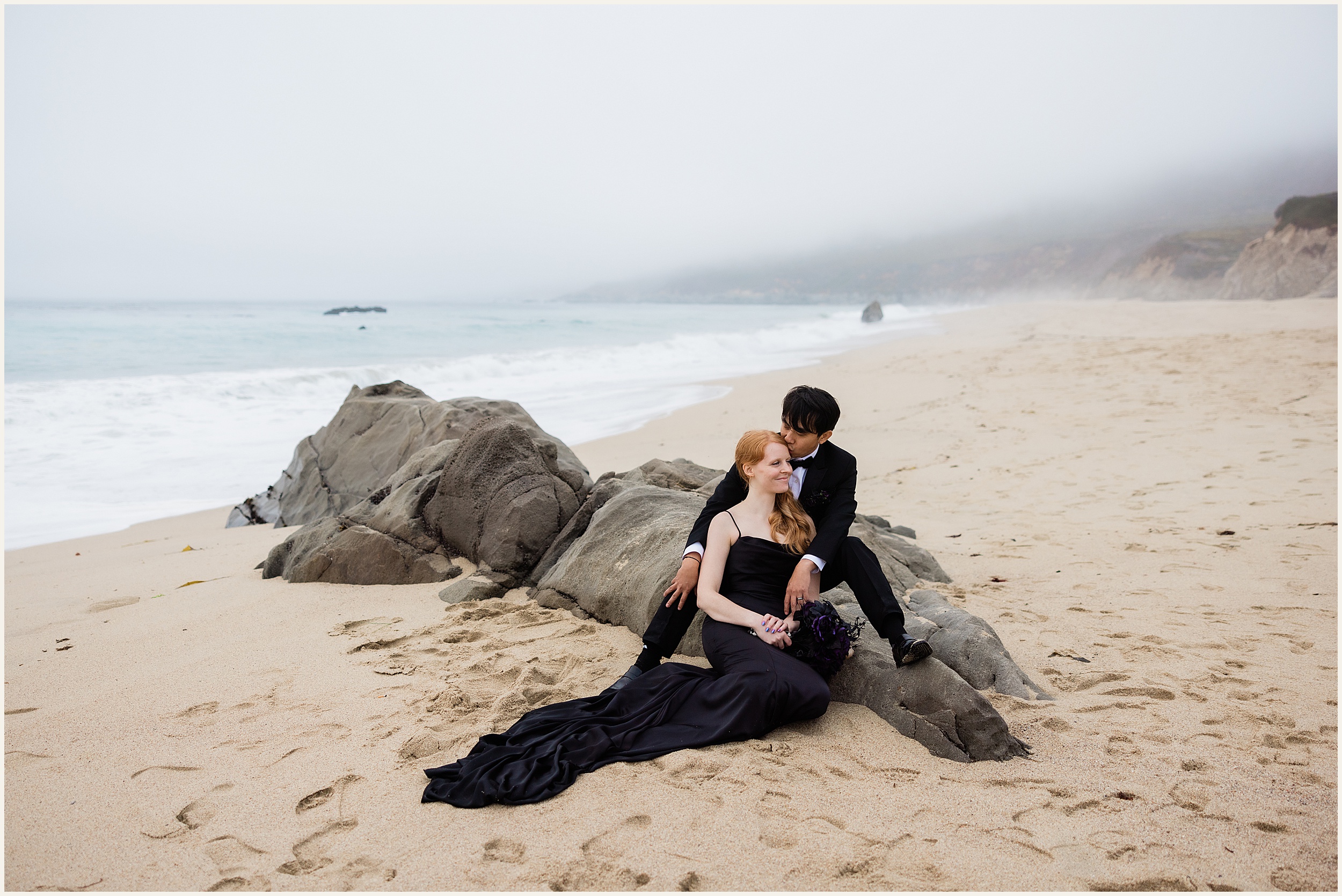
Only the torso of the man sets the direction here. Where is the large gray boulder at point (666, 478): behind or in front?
behind

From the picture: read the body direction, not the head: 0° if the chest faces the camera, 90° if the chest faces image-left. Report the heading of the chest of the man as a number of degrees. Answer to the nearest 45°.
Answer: approximately 0°

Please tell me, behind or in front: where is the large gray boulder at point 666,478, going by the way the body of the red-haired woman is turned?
behind

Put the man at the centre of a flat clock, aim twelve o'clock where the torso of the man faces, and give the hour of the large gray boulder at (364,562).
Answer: The large gray boulder is roughly at 4 o'clock from the man.

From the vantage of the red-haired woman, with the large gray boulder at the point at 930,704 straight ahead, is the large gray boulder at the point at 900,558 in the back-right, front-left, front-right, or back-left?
front-left

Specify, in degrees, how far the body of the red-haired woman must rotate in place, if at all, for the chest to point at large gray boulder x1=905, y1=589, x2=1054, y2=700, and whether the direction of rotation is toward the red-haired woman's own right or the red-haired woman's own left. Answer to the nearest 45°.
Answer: approximately 45° to the red-haired woman's own left

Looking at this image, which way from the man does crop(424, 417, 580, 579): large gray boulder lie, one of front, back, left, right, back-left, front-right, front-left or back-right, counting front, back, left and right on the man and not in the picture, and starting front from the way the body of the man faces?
back-right

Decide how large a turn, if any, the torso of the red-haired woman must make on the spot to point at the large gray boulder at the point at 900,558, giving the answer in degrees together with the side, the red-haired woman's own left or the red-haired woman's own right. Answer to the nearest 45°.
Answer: approximately 90° to the red-haired woman's own left

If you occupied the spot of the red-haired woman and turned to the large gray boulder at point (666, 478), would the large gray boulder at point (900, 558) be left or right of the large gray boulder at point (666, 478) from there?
right

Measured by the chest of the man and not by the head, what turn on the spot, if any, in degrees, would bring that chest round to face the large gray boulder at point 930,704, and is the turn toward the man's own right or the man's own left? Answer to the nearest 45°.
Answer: approximately 45° to the man's own left
